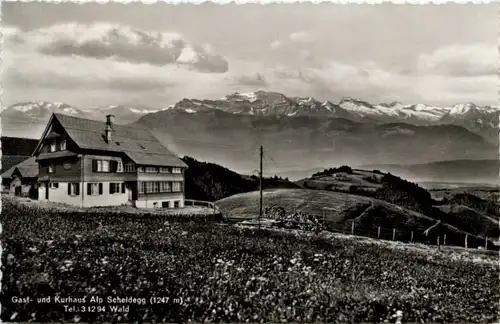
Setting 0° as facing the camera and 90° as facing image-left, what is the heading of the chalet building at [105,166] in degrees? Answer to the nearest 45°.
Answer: approximately 45°

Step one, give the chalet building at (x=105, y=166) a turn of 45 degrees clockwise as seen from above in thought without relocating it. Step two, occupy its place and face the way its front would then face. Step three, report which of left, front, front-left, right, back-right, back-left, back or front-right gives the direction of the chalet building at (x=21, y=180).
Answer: front
